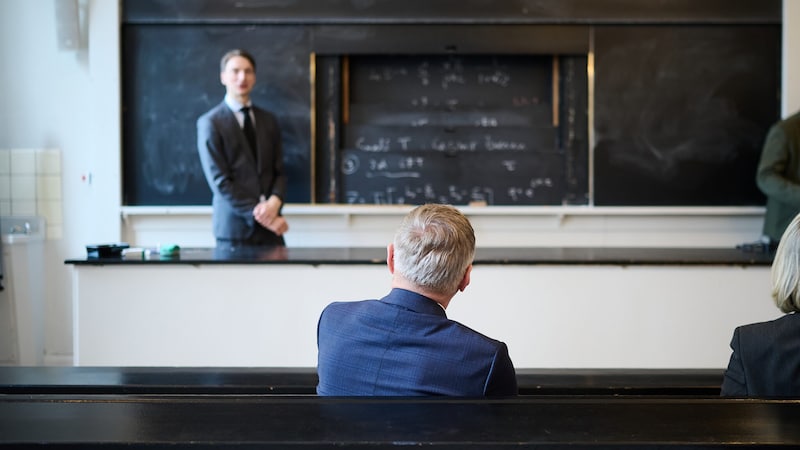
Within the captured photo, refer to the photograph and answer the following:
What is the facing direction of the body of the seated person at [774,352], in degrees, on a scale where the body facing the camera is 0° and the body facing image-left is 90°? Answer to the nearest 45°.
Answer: approximately 180°

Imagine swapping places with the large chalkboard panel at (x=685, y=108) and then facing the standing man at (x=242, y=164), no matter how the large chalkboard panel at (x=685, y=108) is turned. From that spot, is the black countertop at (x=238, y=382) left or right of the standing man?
left

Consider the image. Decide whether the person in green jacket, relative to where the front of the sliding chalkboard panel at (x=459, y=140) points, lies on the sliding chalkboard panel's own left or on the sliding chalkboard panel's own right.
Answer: on the sliding chalkboard panel's own left

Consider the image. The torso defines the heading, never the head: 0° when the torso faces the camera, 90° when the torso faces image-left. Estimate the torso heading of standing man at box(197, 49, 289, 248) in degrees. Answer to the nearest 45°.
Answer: approximately 315°

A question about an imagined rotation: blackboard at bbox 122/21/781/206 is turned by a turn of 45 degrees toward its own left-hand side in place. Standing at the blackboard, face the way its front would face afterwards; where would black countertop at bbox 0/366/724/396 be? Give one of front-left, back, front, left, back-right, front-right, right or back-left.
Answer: front-right

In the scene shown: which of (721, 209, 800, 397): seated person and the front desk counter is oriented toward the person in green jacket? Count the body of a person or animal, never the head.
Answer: the seated person

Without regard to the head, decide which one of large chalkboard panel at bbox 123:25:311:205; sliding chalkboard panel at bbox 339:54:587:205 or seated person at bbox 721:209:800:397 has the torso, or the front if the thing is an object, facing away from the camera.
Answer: the seated person

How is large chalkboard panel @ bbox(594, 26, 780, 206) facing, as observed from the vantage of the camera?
facing the viewer

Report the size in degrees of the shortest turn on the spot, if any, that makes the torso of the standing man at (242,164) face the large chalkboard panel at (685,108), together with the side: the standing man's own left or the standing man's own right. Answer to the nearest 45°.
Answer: approximately 45° to the standing man's own left

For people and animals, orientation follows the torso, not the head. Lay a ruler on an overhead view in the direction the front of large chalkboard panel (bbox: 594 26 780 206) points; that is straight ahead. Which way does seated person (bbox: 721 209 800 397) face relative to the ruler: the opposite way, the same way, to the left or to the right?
the opposite way

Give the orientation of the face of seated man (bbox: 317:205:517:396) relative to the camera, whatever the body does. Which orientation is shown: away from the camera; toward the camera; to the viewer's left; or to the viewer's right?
away from the camera

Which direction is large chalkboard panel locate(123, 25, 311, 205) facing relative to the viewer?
toward the camera

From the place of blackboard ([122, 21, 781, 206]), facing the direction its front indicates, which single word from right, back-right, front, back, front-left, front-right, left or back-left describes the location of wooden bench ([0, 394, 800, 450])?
front

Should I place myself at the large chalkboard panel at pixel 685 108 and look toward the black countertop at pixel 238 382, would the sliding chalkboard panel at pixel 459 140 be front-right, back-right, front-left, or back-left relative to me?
front-right

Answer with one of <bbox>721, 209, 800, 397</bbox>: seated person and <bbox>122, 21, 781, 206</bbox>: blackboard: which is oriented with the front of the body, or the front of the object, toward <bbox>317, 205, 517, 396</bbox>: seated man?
the blackboard
